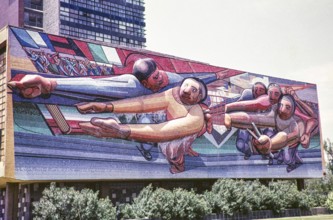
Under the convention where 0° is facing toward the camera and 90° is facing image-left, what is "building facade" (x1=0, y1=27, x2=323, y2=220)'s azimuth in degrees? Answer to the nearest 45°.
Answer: approximately 315°

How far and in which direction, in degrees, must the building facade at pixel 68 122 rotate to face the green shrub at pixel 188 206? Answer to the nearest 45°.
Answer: approximately 45° to its left

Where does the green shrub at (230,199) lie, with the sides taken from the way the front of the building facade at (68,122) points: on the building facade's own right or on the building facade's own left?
on the building facade's own left

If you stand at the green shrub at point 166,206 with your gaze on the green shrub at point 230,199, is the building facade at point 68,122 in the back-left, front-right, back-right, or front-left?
back-left
